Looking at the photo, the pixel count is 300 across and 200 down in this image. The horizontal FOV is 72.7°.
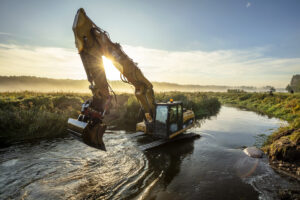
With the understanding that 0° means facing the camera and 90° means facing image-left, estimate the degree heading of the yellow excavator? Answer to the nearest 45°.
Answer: approximately 45°
